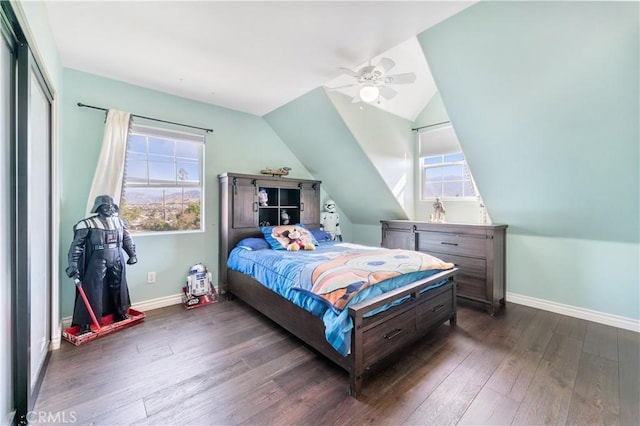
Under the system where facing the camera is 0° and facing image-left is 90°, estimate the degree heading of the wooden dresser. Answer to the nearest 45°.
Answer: approximately 45°

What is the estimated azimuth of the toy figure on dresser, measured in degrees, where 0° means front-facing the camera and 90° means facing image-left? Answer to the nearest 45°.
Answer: approximately 45°

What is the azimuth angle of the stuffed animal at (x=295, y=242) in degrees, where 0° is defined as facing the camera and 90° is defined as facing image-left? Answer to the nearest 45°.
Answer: approximately 315°

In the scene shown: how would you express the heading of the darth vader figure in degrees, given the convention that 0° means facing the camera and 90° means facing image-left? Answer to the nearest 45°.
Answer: approximately 315°

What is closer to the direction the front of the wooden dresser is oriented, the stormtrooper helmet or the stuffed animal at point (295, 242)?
the stuffed animal

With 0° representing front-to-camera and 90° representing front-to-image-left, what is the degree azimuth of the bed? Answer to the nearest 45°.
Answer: approximately 315°

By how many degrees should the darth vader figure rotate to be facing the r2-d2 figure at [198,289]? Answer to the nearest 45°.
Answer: approximately 45° to its left

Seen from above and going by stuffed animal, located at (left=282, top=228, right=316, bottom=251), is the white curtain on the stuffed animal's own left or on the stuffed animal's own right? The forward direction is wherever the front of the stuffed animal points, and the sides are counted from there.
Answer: on the stuffed animal's own right
